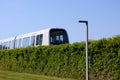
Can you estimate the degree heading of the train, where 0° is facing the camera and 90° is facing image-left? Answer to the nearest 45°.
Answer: approximately 315°
